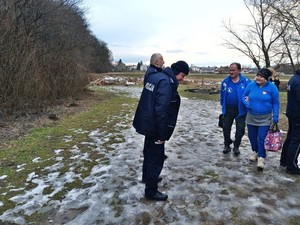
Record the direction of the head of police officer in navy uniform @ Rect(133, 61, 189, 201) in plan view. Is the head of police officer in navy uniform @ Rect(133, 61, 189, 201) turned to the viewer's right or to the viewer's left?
to the viewer's right

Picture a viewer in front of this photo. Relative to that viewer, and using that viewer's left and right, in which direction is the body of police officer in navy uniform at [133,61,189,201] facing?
facing to the right of the viewer

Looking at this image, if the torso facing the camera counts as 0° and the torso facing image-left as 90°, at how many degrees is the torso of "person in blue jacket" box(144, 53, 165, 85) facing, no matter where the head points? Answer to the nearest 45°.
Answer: approximately 270°

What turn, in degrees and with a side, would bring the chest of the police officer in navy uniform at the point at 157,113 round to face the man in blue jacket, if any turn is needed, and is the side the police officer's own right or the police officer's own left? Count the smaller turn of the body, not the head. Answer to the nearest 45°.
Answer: approximately 45° to the police officer's own left
